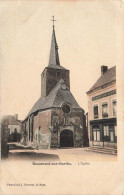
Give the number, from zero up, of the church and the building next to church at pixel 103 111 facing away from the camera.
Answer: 0

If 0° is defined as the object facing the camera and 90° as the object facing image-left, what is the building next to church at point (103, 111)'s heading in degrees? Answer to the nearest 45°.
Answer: approximately 45°
